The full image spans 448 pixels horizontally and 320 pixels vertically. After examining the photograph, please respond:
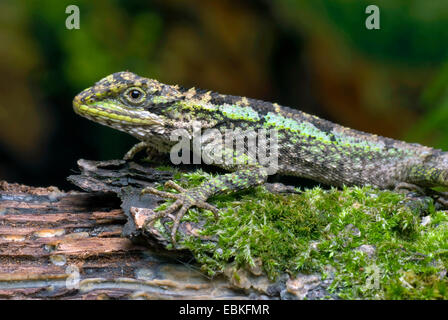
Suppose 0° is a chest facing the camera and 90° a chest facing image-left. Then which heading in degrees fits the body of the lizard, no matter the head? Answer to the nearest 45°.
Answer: approximately 90°
